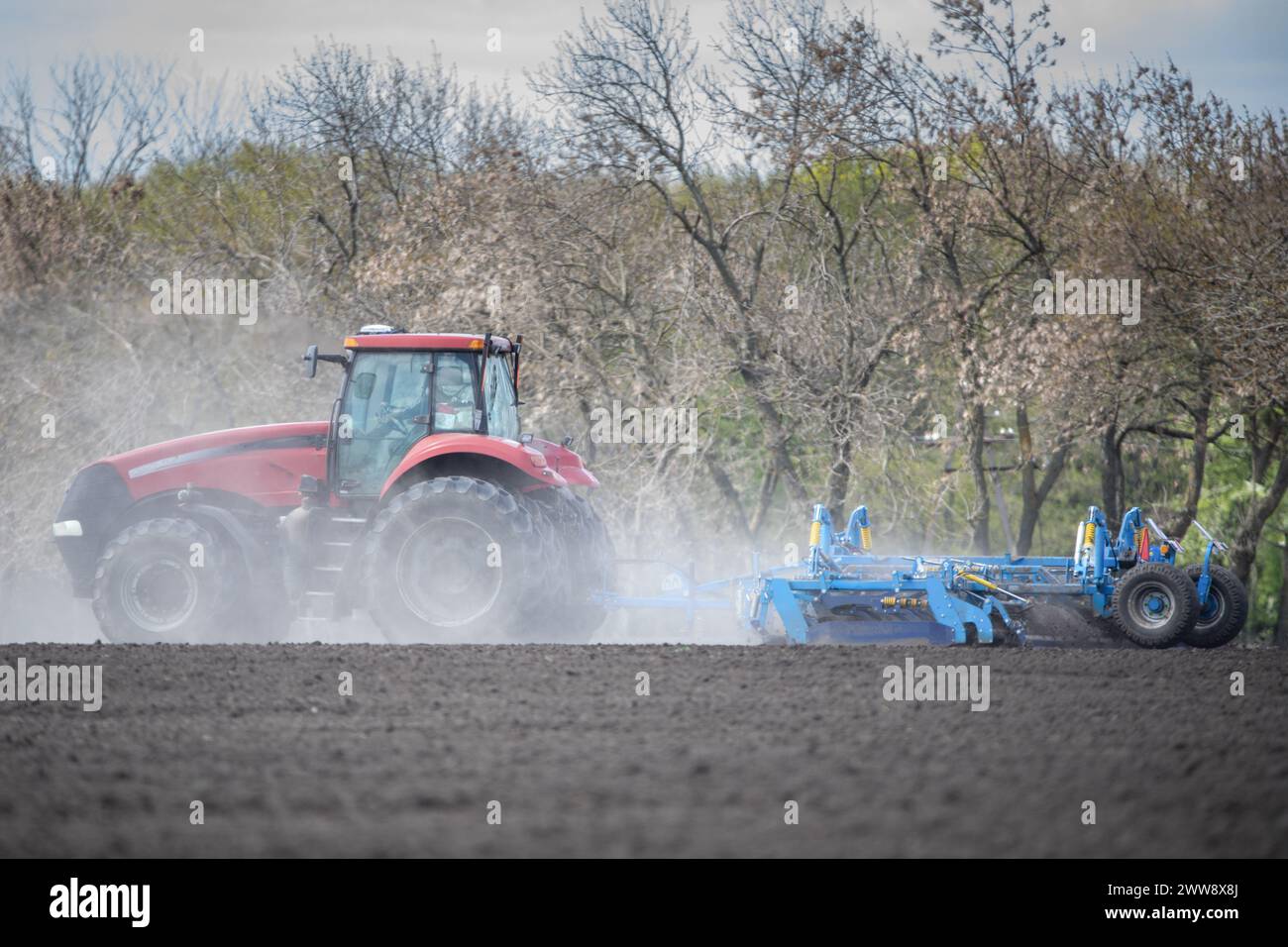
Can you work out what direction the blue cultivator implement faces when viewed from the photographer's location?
facing to the left of the viewer

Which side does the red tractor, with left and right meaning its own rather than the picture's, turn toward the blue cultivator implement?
back

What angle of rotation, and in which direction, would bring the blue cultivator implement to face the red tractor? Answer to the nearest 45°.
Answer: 0° — it already faces it

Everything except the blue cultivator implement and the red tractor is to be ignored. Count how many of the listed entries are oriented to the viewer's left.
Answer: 2

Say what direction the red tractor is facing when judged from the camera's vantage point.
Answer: facing to the left of the viewer
